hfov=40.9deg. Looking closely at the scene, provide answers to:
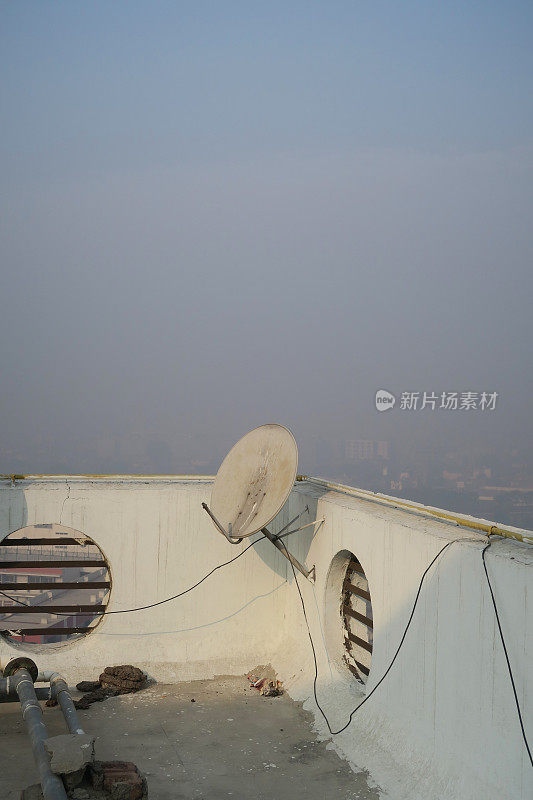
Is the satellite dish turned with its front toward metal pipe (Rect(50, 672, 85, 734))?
yes

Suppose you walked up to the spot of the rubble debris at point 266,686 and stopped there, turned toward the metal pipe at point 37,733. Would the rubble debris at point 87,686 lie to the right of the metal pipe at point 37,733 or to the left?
right

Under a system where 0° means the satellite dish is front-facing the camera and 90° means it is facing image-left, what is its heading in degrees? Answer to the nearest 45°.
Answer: approximately 45°

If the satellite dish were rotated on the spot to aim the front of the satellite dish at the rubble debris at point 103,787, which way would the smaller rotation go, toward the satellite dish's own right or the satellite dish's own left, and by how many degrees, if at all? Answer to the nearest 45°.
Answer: approximately 45° to the satellite dish's own left
